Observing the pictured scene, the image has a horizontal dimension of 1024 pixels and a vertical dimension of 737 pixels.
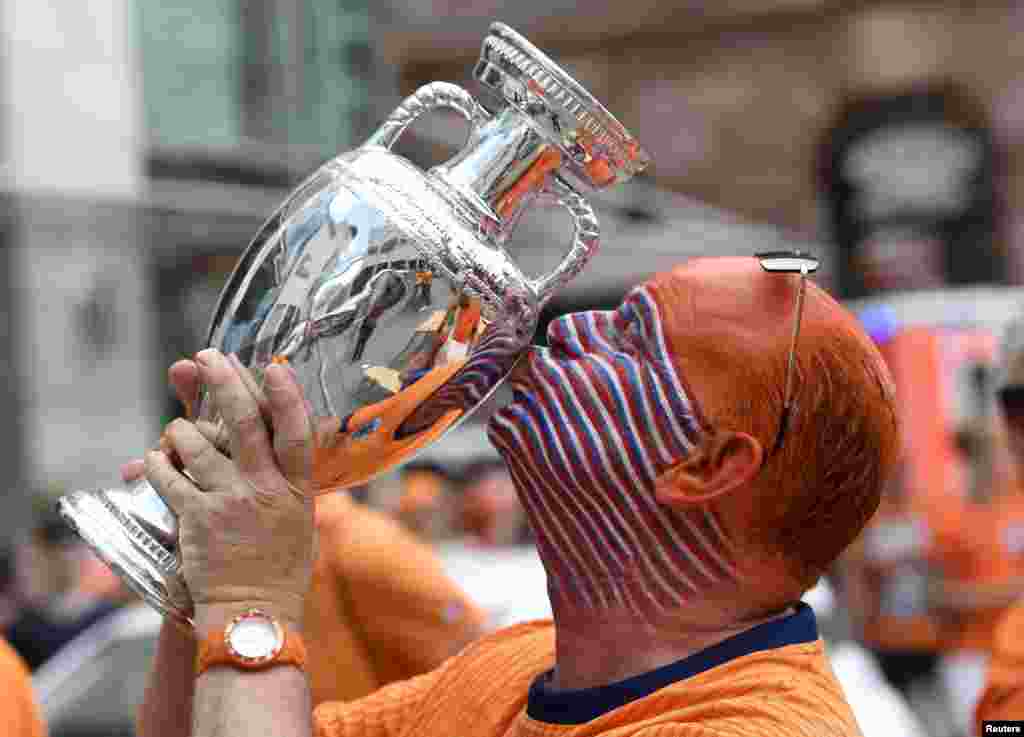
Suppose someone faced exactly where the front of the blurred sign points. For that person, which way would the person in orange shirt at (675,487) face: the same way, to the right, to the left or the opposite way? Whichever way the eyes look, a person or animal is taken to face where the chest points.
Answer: to the right

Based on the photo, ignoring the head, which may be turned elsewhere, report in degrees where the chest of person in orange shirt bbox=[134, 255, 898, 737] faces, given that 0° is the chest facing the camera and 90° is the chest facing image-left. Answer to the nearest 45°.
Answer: approximately 90°

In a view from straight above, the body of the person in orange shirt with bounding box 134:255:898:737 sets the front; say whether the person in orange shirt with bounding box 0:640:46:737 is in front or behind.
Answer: in front

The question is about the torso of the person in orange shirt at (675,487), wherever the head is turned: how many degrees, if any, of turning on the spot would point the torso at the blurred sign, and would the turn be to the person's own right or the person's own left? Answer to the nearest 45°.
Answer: approximately 90° to the person's own right

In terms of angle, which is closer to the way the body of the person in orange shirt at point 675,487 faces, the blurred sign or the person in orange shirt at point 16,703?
the person in orange shirt

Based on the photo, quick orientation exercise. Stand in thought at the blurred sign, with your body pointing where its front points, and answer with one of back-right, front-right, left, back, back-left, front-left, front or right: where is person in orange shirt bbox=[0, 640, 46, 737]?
front

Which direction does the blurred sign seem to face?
toward the camera

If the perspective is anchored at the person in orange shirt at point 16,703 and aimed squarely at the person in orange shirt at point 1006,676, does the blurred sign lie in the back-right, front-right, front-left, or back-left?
front-left

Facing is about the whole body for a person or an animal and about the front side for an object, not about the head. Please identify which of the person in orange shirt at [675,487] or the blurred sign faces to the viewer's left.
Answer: the person in orange shirt

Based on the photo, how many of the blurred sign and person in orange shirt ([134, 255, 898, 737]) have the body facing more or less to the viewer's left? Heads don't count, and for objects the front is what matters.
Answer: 1

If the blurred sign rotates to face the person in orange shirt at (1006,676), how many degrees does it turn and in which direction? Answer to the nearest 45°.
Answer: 0° — it already faces them

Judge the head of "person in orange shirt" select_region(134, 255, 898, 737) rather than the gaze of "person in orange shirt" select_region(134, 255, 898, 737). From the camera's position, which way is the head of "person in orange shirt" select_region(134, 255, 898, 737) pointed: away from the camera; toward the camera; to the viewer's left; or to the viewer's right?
to the viewer's left

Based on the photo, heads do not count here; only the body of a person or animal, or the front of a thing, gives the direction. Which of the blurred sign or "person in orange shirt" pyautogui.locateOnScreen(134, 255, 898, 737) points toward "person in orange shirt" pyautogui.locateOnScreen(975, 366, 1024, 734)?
the blurred sign

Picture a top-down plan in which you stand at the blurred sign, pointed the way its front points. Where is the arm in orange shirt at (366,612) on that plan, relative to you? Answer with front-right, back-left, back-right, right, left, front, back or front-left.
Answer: front

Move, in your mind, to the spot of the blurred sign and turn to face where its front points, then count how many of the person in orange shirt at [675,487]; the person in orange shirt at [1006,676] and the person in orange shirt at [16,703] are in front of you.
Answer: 3

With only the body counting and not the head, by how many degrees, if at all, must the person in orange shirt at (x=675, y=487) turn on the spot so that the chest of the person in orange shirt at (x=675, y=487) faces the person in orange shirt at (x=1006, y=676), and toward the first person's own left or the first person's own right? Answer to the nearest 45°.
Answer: approximately 135° to the first person's own right
